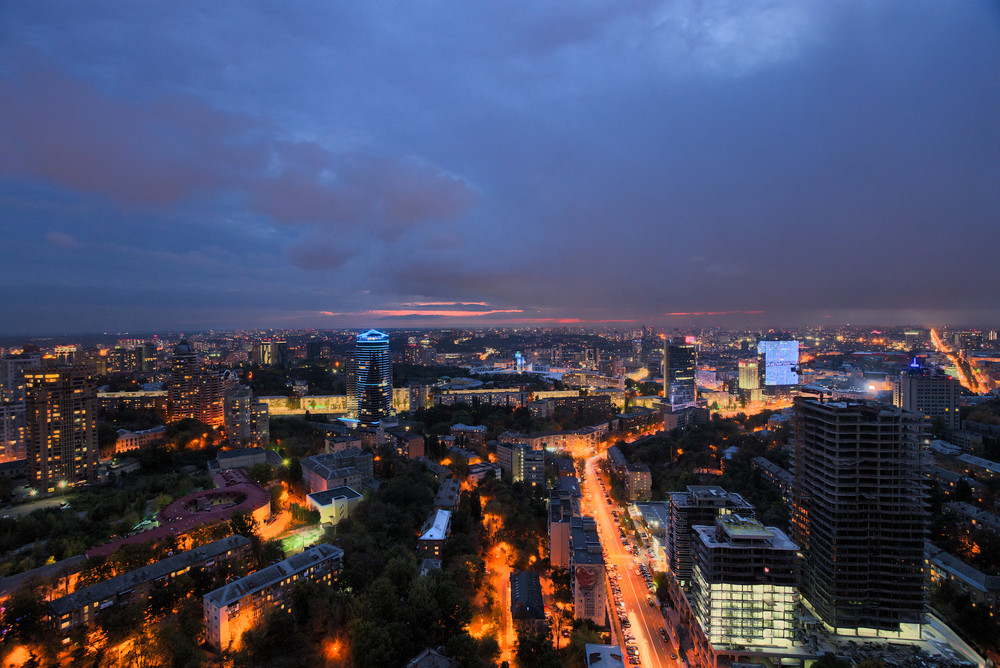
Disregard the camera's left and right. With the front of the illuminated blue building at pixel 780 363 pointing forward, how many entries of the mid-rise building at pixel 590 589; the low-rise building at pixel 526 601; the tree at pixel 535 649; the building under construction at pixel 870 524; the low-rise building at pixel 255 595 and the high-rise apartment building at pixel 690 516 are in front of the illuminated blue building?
6

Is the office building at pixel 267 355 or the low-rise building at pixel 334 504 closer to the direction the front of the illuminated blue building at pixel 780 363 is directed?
the low-rise building

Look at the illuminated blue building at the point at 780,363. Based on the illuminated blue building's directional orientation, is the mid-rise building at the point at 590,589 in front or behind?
in front

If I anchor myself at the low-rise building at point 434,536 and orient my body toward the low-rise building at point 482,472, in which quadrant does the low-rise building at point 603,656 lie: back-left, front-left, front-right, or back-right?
back-right

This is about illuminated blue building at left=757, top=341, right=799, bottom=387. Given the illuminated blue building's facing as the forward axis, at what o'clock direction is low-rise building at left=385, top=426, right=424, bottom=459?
The low-rise building is roughly at 1 o'clock from the illuminated blue building.

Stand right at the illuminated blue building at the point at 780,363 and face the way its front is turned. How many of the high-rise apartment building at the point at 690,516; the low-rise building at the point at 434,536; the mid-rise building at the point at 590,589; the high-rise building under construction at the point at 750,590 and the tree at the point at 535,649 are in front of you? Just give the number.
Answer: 5

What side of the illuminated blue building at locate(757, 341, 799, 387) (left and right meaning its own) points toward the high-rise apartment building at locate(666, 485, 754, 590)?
front

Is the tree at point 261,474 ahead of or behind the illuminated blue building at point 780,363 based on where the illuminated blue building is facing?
ahead

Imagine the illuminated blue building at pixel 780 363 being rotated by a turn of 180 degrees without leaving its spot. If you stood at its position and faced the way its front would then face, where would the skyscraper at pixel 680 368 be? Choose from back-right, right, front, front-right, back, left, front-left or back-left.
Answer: back-left

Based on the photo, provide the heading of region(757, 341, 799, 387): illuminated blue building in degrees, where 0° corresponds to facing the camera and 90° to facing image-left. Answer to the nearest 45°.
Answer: approximately 0°

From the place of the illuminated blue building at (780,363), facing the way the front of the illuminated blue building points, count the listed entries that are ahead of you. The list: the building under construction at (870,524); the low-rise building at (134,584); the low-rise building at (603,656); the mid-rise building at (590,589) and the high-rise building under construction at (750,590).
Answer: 5

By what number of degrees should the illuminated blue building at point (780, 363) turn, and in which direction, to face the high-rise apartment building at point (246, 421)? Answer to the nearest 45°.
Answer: approximately 45° to its right

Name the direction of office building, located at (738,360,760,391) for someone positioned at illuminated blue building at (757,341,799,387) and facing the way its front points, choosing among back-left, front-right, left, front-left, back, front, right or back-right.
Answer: front-right

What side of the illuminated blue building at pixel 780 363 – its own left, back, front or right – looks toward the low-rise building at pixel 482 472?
front

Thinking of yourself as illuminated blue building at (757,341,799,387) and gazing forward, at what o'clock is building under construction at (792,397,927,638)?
The building under construction is roughly at 12 o'clock from the illuminated blue building.

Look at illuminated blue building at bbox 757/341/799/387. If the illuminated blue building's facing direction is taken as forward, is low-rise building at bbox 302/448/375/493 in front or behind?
in front

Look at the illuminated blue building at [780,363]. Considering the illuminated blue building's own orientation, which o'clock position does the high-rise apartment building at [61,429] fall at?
The high-rise apartment building is roughly at 1 o'clock from the illuminated blue building.

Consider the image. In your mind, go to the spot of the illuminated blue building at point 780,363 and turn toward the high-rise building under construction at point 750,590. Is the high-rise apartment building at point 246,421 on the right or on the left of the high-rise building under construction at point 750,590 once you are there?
right
